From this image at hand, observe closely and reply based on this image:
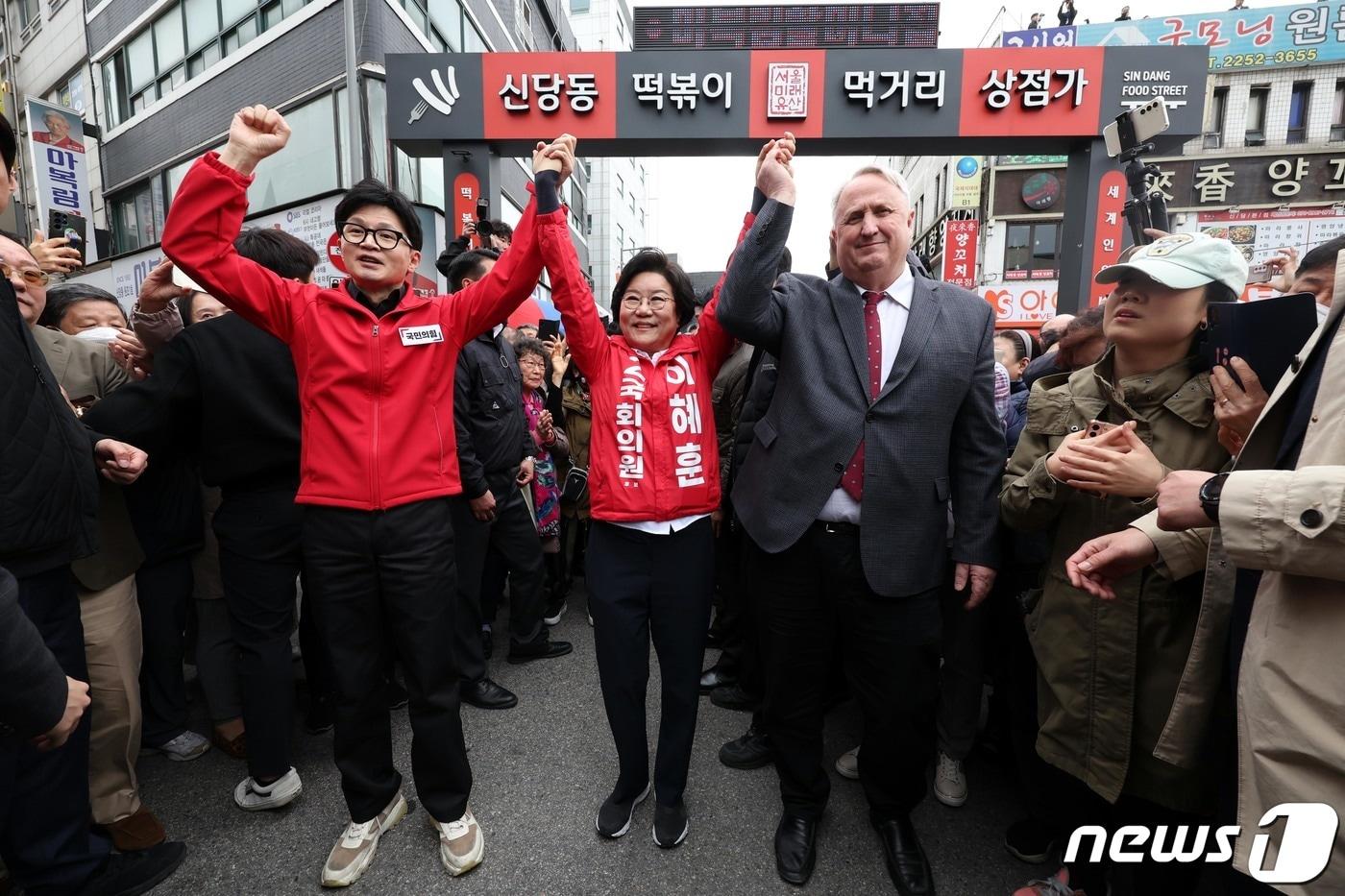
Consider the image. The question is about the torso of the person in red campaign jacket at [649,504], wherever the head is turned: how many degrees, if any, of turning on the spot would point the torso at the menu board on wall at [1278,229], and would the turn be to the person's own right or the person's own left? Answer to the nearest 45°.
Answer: approximately 135° to the person's own left

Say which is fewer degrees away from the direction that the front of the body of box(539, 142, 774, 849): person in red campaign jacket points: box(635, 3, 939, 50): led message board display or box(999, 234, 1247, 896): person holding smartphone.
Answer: the person holding smartphone

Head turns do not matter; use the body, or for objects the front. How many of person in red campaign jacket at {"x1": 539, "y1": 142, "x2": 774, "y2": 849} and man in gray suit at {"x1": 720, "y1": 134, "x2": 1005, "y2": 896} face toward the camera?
2

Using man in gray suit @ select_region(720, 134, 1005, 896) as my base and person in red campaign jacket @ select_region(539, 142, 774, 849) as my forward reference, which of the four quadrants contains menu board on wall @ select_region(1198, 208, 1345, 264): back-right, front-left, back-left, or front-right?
back-right

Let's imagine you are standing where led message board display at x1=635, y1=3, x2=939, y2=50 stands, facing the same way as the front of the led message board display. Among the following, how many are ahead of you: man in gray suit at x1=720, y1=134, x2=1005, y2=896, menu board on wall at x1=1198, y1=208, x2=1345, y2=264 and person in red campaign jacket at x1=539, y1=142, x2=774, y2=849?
2

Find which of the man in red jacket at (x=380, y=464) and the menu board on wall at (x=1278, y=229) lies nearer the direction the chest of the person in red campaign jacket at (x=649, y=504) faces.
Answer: the man in red jacket
